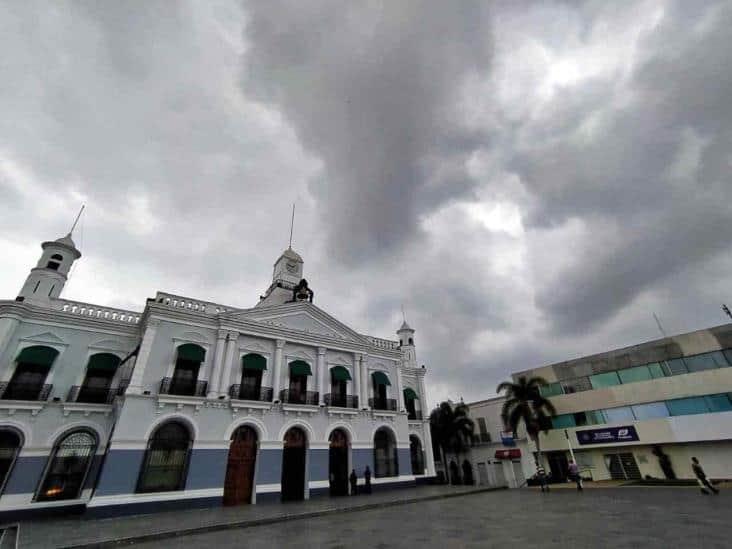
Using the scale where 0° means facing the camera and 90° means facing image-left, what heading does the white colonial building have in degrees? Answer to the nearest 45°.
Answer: approximately 315°

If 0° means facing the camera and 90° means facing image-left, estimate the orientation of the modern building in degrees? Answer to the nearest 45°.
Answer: approximately 45°

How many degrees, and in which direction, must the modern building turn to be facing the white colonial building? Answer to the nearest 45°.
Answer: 0° — it already faces it

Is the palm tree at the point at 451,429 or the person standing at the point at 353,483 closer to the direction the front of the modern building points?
the person standing

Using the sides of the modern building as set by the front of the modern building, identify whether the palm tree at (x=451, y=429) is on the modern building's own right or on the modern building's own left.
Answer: on the modern building's own right

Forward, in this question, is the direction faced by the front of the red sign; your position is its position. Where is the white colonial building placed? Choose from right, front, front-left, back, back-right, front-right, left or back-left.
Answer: front-right

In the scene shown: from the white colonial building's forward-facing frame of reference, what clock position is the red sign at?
The red sign is roughly at 10 o'clock from the white colonial building.

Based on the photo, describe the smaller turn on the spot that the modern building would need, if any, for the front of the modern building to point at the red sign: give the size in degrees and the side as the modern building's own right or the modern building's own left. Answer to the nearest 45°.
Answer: approximately 45° to the modern building's own right

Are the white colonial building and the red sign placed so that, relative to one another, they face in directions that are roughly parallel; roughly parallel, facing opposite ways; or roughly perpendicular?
roughly perpendicular

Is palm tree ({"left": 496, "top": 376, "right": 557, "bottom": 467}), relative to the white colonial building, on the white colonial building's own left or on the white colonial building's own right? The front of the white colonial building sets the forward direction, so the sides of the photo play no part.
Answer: on the white colonial building's own left

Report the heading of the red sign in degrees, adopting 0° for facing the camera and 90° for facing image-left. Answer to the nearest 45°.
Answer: approximately 0°
